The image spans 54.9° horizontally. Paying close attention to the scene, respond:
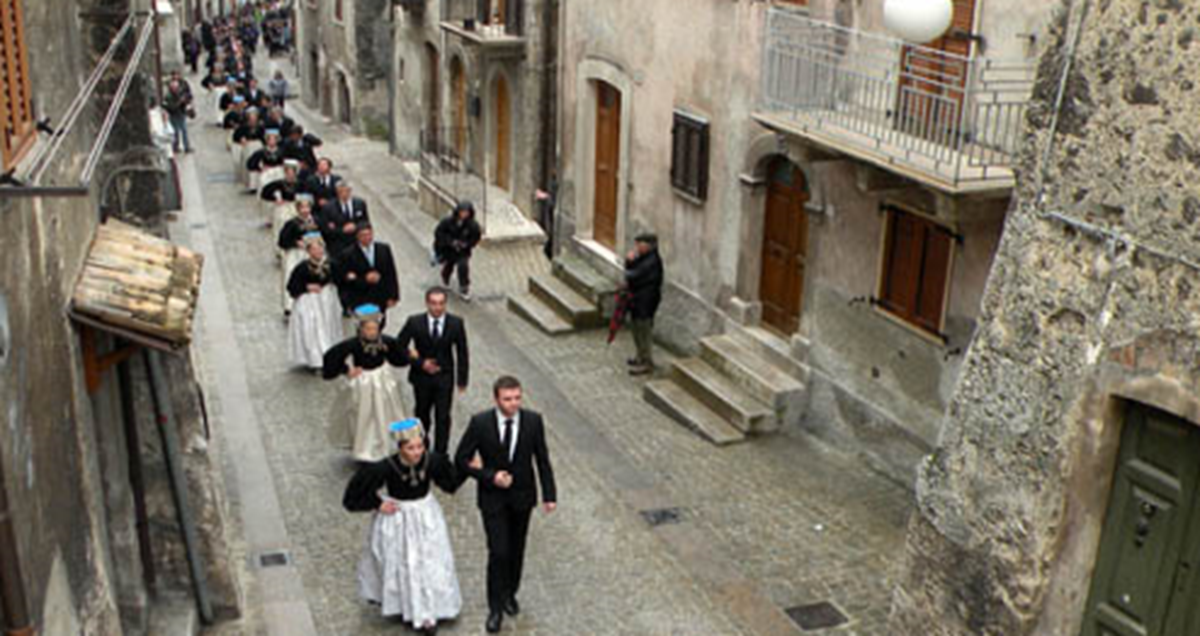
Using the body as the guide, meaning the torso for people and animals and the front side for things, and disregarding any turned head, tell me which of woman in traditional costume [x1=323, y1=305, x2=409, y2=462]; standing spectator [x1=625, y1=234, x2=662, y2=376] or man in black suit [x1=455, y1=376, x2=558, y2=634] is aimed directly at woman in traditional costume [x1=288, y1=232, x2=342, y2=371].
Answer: the standing spectator

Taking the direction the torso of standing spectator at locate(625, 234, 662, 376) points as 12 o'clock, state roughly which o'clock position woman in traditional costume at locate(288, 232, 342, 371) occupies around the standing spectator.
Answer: The woman in traditional costume is roughly at 12 o'clock from the standing spectator.

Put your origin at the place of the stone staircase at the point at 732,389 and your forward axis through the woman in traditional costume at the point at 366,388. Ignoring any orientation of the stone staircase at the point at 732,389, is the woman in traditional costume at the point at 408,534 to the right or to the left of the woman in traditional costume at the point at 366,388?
left

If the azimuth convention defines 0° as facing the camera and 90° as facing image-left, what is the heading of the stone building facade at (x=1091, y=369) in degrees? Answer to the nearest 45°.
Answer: approximately 45°

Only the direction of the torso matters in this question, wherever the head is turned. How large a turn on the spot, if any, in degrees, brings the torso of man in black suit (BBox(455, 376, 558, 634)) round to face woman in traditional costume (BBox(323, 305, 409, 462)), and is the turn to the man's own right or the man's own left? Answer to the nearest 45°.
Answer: approximately 135° to the man's own right

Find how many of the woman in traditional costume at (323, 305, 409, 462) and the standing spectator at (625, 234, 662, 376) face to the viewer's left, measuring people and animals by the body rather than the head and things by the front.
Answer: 1
